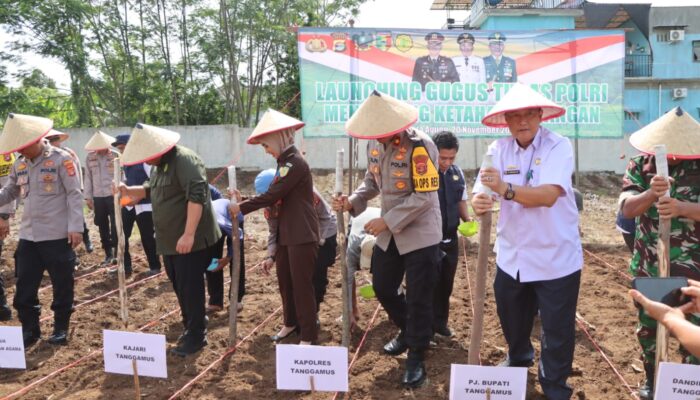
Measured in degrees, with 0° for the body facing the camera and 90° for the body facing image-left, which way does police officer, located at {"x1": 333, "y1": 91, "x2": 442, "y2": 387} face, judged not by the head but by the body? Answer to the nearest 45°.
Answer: approximately 45°

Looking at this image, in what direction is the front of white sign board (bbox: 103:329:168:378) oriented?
toward the camera

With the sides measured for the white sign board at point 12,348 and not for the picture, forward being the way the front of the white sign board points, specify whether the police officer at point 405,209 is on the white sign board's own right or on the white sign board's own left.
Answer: on the white sign board's own left

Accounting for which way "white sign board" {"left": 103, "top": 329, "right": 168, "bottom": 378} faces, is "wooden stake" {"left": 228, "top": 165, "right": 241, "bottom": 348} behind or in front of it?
behind

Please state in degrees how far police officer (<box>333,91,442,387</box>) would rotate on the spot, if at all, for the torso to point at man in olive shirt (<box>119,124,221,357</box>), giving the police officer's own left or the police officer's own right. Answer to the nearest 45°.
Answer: approximately 45° to the police officer's own right

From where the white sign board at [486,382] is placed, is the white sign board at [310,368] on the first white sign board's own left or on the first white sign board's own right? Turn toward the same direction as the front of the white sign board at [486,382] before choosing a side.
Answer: on the first white sign board's own right

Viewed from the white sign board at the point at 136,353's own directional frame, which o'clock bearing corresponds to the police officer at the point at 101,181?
The police officer is roughly at 6 o'clock from the white sign board.

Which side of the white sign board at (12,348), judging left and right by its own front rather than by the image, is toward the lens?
front

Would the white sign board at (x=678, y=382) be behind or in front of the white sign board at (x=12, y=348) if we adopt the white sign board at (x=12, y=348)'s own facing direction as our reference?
in front

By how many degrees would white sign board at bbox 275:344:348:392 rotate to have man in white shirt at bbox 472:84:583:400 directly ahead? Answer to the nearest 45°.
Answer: approximately 90° to its left

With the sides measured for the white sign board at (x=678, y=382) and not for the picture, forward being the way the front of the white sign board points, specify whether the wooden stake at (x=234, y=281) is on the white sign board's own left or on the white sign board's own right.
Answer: on the white sign board's own right

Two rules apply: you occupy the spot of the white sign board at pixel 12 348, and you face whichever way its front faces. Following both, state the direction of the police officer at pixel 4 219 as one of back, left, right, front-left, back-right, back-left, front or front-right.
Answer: back

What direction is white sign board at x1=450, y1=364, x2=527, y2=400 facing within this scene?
toward the camera
